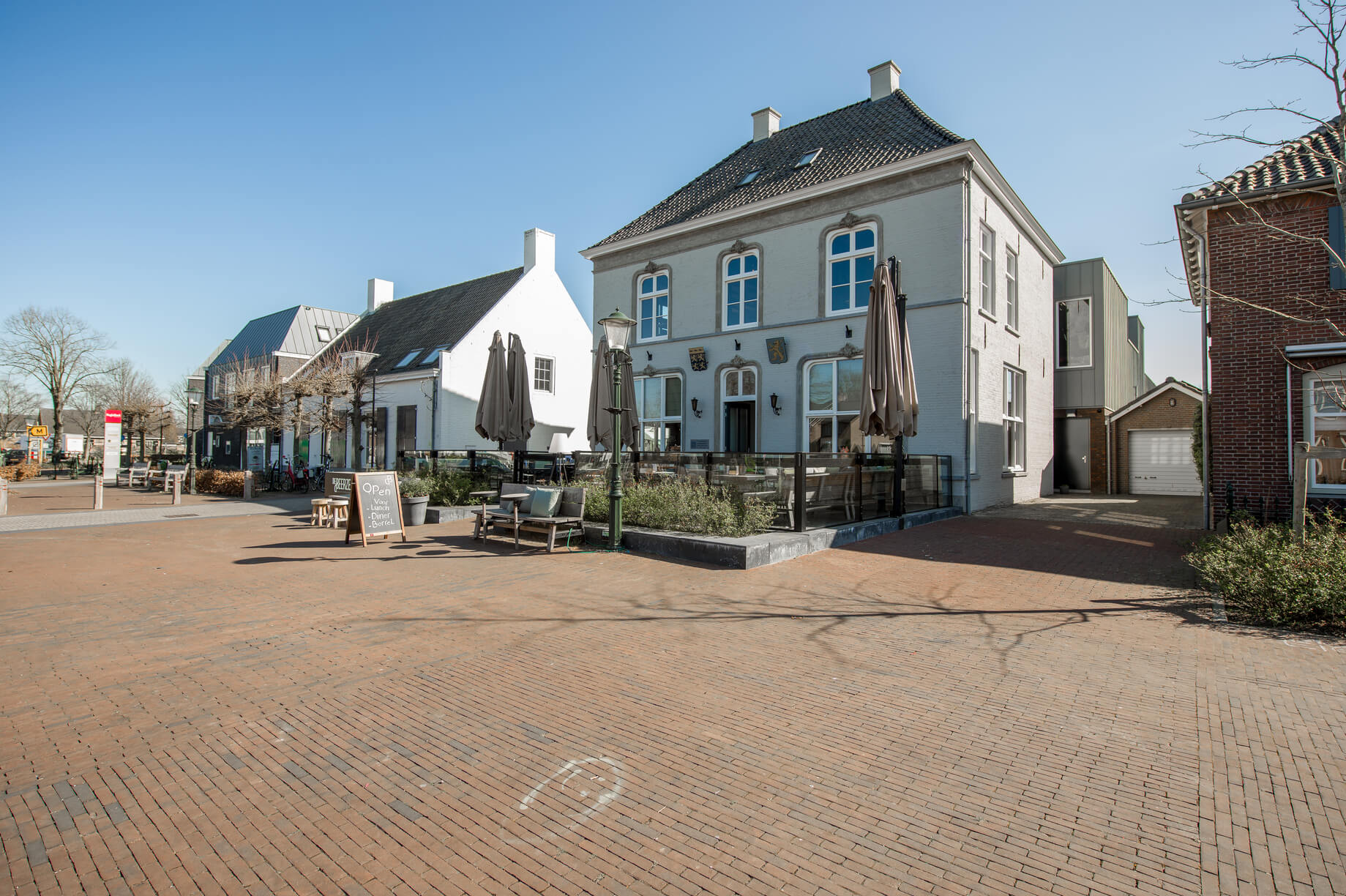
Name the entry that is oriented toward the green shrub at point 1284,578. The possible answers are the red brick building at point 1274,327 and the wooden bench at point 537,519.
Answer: the red brick building

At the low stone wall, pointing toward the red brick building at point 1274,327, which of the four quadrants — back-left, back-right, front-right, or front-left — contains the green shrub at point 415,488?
back-left

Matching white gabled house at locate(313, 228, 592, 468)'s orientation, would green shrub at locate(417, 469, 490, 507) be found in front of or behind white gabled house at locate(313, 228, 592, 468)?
in front

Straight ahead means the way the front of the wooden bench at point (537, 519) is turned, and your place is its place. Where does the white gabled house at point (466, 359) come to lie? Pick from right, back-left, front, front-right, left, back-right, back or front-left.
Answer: back-right

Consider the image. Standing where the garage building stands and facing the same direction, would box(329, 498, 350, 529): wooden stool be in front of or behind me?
in front

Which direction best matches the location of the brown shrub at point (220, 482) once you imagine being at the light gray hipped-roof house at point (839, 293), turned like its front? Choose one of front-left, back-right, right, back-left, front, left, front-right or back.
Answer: front-right

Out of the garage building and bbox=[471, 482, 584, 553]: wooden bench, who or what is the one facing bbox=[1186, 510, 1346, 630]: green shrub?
the garage building

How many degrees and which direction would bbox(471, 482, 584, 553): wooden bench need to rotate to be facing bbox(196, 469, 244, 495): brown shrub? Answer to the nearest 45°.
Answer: approximately 90° to its right

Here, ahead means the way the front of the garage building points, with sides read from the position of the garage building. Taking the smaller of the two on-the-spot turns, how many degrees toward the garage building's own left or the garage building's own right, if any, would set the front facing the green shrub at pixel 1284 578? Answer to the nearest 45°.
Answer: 0° — it already faces it

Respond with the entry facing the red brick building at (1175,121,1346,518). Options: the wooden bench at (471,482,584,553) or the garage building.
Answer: the garage building

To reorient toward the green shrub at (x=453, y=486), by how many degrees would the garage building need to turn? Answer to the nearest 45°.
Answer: approximately 45° to its right

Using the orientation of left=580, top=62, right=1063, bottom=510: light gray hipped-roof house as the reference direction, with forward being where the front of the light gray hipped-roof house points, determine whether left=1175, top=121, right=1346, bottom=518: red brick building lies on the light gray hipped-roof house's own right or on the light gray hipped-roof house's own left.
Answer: on the light gray hipped-roof house's own left

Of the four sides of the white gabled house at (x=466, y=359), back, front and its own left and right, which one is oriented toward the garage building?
left

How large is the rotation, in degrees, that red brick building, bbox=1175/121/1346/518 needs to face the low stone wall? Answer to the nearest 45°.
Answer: approximately 45° to its right

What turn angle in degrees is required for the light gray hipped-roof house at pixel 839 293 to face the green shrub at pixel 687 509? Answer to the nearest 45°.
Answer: approximately 45° to its left
